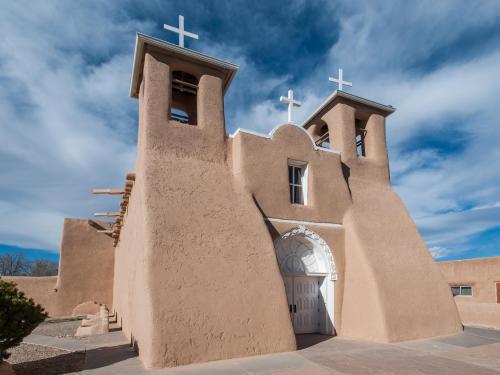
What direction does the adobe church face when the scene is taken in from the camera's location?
facing the viewer and to the right of the viewer

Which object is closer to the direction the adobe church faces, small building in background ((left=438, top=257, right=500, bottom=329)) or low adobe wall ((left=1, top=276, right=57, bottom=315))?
the small building in background

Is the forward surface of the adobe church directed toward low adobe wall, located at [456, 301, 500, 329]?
no

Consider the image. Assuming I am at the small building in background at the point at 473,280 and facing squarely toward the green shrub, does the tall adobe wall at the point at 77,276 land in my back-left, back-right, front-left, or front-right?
front-right

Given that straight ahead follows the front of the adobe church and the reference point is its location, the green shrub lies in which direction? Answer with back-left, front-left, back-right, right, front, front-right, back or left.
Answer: right

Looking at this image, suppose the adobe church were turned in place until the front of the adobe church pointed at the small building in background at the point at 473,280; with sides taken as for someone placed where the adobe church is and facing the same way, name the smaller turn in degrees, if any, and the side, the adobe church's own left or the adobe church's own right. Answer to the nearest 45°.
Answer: approximately 90° to the adobe church's own left

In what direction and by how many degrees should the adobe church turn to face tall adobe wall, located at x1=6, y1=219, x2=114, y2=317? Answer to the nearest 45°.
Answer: approximately 180°

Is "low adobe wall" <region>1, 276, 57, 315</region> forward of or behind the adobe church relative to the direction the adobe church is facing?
behind
